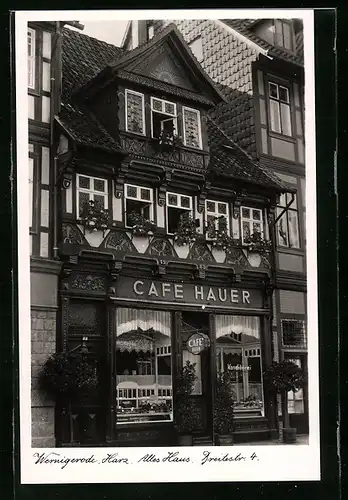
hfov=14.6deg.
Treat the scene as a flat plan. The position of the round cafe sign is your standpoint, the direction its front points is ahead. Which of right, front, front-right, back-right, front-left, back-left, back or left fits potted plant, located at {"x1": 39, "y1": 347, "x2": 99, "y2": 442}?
front-right

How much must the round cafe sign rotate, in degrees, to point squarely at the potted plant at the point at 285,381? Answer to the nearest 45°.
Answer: approximately 45° to its left

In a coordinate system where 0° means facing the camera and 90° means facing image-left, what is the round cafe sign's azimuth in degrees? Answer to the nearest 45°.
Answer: approximately 0°
